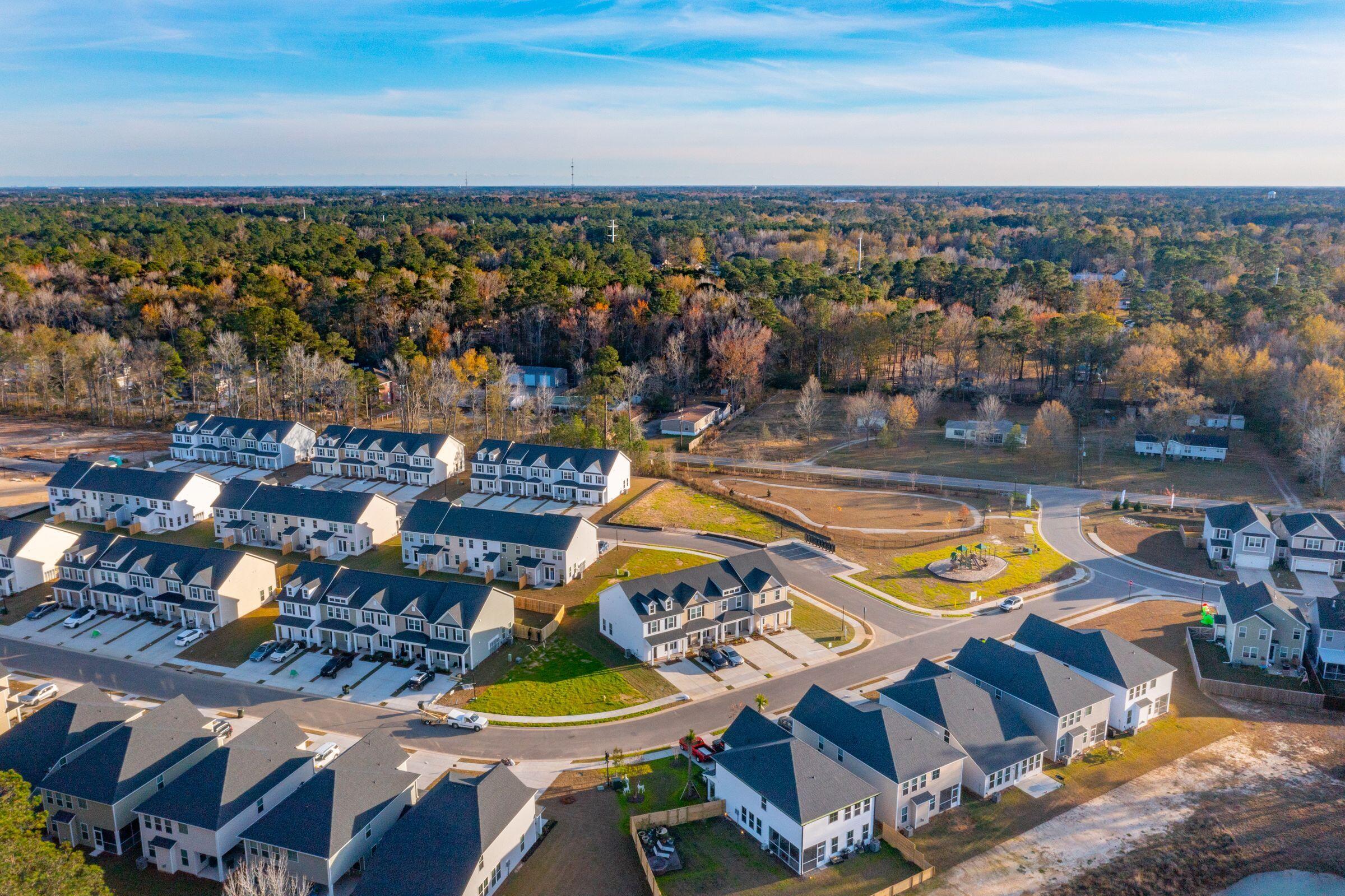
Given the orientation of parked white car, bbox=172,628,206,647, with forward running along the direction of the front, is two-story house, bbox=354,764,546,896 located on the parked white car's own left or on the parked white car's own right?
on the parked white car's own right

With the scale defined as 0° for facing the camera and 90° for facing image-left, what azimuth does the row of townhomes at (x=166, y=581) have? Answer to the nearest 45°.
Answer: approximately 45°

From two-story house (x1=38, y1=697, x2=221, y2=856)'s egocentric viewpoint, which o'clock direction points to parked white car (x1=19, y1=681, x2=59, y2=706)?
The parked white car is roughly at 10 o'clock from the two-story house.

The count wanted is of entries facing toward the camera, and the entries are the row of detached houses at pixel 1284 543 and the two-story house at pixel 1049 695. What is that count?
1

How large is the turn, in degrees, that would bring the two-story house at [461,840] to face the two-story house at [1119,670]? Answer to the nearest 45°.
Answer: approximately 45° to its right

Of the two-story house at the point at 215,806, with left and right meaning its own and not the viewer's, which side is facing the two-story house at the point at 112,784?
left

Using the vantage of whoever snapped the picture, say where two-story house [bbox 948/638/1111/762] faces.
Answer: facing away from the viewer and to the left of the viewer

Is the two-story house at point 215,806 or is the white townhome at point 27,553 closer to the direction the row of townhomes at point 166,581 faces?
the two-story house

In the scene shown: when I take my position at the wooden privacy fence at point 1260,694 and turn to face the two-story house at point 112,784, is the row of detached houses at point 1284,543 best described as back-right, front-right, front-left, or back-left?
back-right

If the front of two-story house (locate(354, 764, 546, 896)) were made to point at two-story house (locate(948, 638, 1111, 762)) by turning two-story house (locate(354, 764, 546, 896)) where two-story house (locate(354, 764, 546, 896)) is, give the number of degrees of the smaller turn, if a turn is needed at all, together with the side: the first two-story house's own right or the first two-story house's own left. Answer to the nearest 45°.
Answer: approximately 45° to the first two-story house's own right

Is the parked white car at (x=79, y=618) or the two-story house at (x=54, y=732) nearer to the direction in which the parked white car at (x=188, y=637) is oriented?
the parked white car

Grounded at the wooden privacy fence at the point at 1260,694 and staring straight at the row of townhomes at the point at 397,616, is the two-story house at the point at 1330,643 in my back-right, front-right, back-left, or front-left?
back-right

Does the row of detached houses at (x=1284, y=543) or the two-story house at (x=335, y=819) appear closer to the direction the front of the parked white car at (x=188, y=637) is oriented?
the row of detached houses

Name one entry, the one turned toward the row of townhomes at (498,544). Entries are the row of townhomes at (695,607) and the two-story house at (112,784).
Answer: the two-story house

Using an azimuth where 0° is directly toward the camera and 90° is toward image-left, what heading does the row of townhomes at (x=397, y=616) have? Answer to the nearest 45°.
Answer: approximately 45°

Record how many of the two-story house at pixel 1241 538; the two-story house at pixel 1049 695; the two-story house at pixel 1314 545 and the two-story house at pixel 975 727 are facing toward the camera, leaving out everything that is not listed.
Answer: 2
